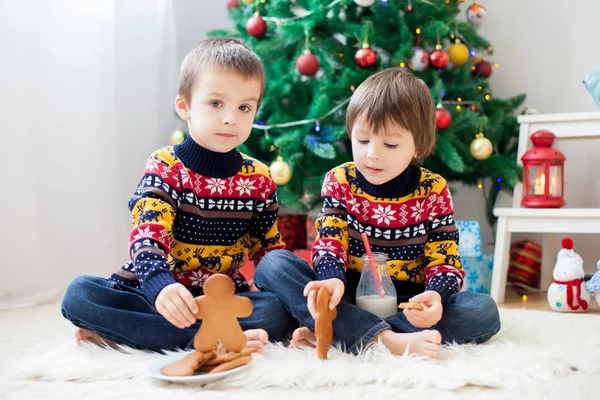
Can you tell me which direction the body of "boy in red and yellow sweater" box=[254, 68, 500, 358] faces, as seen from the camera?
toward the camera

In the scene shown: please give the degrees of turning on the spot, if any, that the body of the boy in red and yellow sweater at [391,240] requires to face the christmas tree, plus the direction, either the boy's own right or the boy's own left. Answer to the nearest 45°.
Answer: approximately 180°

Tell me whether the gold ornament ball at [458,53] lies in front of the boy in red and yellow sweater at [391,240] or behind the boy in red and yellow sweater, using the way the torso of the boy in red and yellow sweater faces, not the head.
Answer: behind

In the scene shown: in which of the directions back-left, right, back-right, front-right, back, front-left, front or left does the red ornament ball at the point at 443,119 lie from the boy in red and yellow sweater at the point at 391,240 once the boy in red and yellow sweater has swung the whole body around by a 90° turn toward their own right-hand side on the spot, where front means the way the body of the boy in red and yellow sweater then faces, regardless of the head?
right

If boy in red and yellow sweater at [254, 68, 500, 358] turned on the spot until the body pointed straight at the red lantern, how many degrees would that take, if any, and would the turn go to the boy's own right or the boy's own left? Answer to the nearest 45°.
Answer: approximately 135° to the boy's own left

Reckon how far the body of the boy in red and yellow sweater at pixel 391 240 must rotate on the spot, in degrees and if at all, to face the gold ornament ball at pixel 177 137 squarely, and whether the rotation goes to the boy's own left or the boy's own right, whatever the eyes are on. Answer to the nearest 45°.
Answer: approximately 135° to the boy's own right

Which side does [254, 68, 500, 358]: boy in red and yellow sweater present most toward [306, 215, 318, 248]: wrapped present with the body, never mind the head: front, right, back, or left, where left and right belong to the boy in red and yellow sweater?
back

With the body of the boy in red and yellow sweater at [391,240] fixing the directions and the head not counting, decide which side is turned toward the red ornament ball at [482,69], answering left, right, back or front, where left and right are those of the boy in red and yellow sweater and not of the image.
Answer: back

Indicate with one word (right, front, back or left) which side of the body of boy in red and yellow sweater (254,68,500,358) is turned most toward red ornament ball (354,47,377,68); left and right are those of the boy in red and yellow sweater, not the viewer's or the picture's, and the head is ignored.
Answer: back

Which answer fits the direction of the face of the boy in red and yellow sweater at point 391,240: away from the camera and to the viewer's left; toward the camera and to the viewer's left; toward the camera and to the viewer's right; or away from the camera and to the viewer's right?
toward the camera and to the viewer's left
